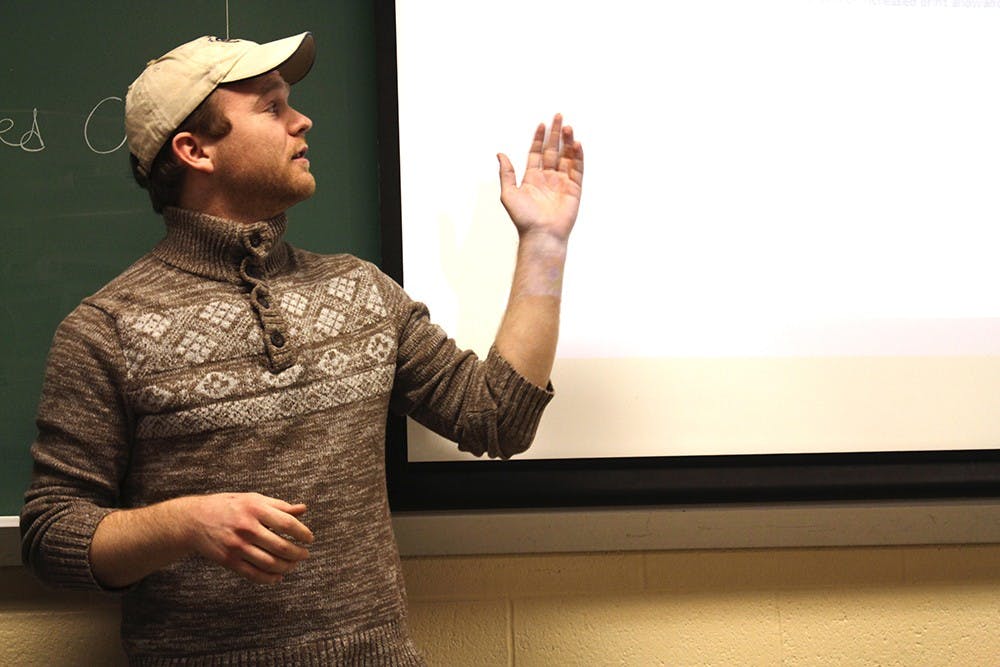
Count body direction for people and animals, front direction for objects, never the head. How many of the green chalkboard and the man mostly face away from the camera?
0

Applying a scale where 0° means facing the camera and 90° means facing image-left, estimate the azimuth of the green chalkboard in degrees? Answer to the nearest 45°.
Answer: approximately 0°

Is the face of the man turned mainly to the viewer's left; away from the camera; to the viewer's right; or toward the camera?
to the viewer's right

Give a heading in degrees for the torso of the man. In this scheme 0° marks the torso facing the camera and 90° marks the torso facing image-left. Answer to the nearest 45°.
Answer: approximately 315°
